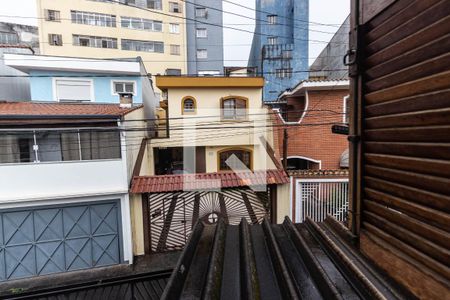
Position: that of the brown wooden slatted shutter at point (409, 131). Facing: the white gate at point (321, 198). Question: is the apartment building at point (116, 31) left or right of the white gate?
left

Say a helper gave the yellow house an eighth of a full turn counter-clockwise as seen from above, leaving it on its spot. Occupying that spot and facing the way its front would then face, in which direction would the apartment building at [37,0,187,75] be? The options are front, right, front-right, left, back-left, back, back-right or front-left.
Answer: back

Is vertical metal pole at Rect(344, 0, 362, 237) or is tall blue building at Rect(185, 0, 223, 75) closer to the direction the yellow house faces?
the vertical metal pole

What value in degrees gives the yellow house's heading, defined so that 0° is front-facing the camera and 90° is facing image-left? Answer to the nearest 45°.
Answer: approximately 0°

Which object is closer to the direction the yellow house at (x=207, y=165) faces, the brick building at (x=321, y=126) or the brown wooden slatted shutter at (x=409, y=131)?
the brown wooden slatted shutter

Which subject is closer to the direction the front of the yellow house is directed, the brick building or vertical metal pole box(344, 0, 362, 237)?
the vertical metal pole

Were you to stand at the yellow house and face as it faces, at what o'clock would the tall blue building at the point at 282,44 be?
The tall blue building is roughly at 7 o'clock from the yellow house.

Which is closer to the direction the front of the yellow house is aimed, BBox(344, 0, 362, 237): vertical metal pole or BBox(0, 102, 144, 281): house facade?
the vertical metal pole

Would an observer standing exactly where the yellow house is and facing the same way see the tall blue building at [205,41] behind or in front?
behind
